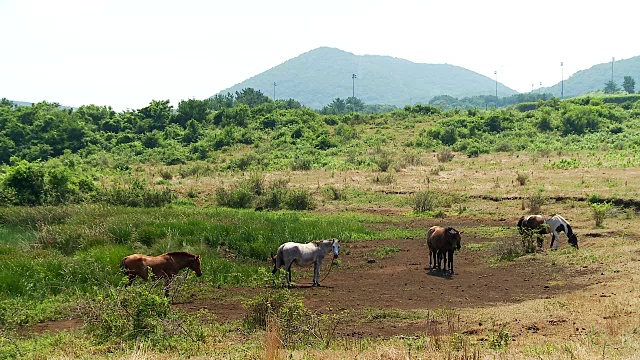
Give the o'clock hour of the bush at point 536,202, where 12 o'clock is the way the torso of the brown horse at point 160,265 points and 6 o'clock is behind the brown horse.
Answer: The bush is roughly at 11 o'clock from the brown horse.

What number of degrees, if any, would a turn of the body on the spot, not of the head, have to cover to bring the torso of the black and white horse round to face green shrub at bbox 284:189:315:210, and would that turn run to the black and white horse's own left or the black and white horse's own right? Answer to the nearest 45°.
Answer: approximately 135° to the black and white horse's own left

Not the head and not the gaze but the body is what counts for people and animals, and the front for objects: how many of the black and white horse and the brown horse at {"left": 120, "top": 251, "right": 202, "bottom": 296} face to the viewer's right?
2

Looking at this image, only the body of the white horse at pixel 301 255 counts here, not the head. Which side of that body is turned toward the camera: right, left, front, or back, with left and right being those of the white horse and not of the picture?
right

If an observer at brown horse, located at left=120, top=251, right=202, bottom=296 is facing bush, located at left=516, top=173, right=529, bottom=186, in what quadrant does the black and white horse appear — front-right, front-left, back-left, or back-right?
front-right

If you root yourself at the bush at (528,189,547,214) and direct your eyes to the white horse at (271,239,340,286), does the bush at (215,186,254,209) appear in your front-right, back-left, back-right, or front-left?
front-right

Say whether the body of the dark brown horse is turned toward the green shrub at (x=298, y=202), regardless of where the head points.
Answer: no

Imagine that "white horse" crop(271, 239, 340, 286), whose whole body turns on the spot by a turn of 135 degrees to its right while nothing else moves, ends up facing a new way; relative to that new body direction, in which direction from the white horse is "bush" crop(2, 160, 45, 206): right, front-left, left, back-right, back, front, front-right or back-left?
right

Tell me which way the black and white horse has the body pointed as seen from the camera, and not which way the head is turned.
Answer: to the viewer's right

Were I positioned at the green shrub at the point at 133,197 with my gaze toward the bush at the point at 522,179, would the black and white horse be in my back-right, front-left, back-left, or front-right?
front-right

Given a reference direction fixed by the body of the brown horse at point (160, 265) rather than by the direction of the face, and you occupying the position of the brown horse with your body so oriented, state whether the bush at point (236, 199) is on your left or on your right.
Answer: on your left

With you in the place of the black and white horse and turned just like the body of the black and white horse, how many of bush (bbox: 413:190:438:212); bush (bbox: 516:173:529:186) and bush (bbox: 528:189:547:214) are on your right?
0

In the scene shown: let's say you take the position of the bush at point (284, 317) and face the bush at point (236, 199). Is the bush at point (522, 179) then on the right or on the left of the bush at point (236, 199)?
right

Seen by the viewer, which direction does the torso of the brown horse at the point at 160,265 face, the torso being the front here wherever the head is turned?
to the viewer's right

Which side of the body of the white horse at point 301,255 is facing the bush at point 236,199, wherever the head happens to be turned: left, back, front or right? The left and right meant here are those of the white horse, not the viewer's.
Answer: left

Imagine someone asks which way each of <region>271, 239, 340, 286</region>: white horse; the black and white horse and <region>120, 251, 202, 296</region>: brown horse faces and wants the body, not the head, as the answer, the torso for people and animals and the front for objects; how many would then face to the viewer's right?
3

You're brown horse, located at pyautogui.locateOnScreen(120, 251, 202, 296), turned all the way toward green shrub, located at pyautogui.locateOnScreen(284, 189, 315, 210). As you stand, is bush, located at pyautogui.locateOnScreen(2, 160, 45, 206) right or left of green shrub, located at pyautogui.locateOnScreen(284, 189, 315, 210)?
left
